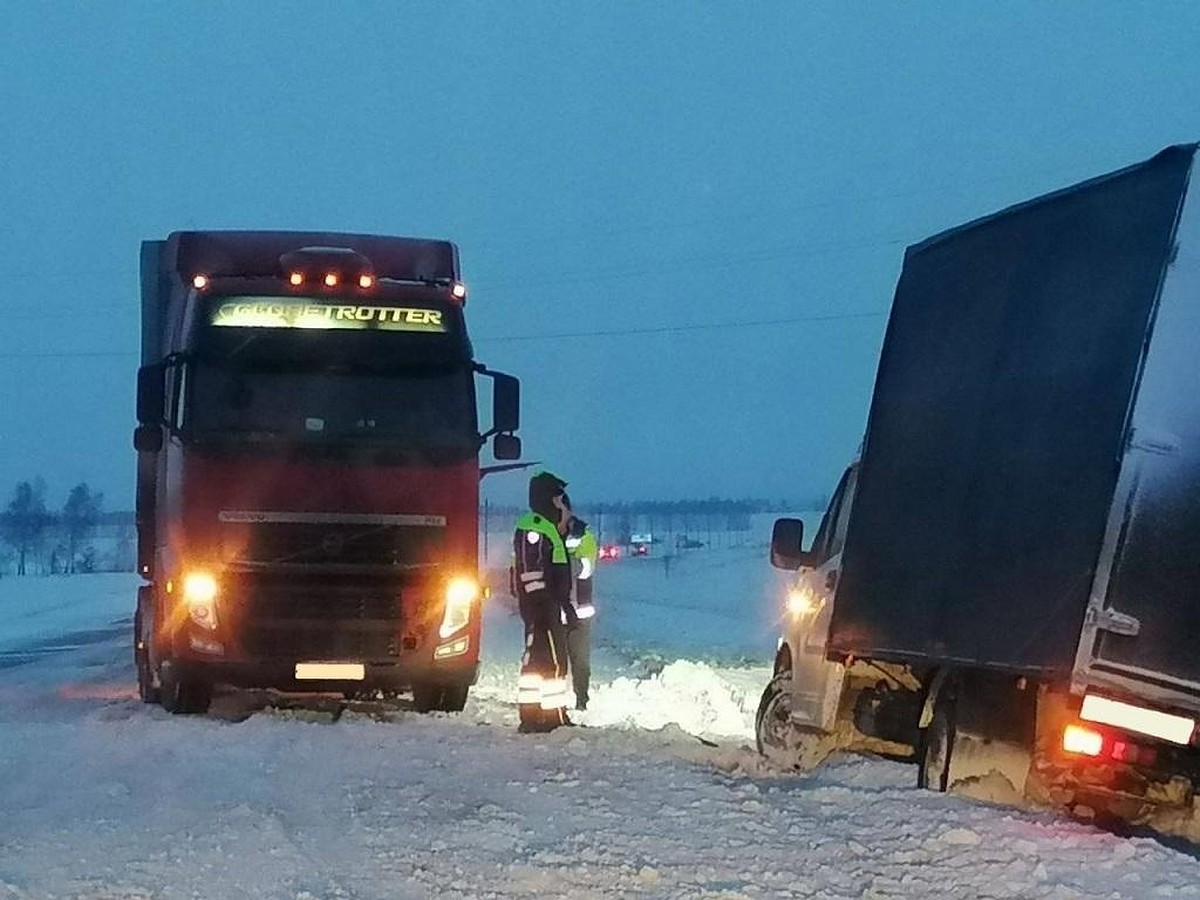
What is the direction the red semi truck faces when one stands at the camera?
facing the viewer

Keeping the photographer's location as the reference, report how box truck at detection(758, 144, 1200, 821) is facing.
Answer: facing away from the viewer and to the left of the viewer

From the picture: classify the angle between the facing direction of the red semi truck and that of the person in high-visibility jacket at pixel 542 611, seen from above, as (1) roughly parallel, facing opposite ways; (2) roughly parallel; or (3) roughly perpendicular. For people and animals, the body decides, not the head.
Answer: roughly perpendicular

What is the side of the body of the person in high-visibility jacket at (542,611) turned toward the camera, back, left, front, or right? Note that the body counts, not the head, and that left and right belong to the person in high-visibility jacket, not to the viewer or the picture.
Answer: right

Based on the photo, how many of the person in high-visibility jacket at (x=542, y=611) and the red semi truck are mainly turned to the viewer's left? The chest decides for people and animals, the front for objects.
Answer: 0

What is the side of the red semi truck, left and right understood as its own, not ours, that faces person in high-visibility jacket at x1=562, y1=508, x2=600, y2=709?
left
